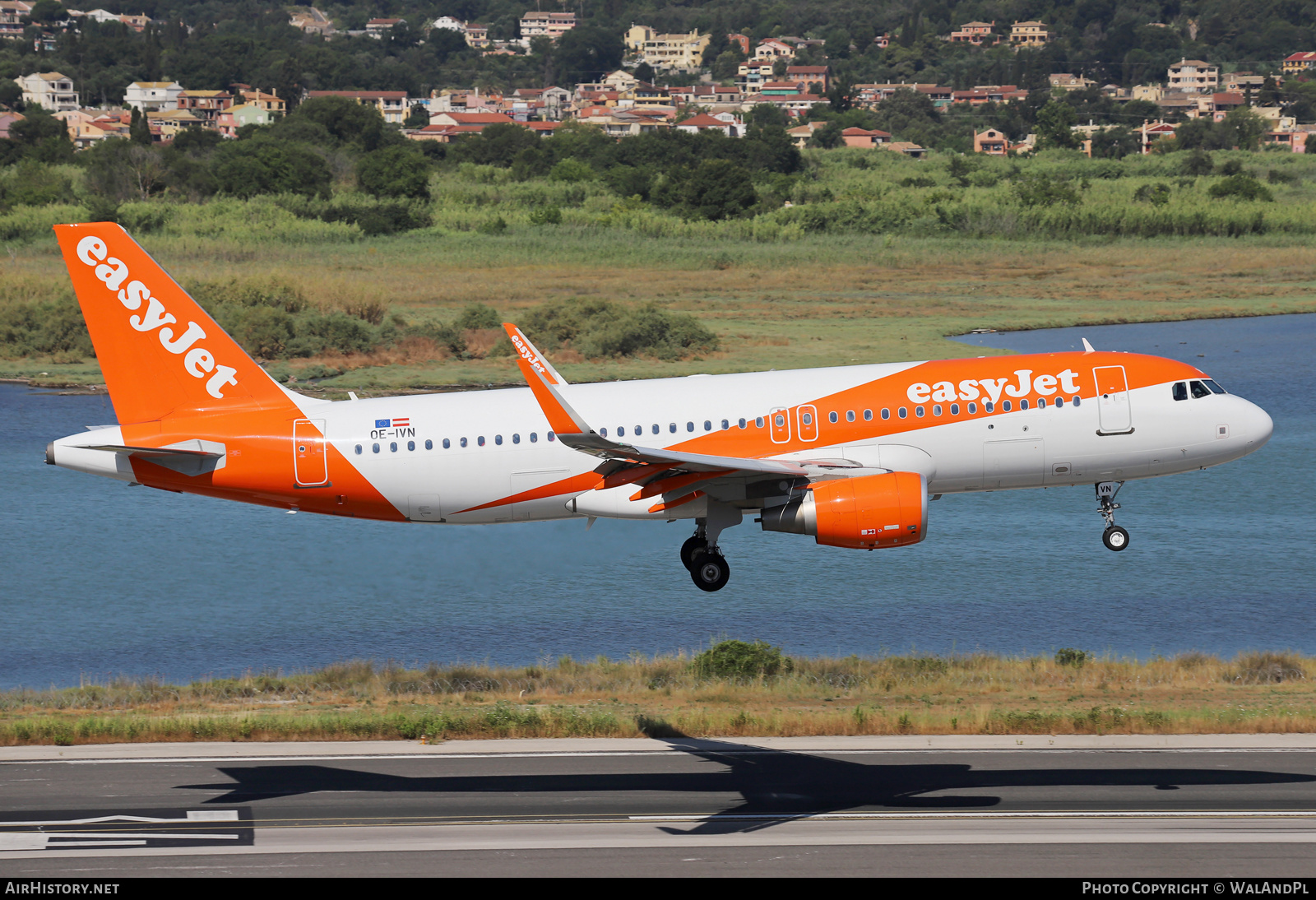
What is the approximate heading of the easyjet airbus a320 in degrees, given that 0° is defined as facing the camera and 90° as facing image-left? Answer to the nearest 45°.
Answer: approximately 270°
